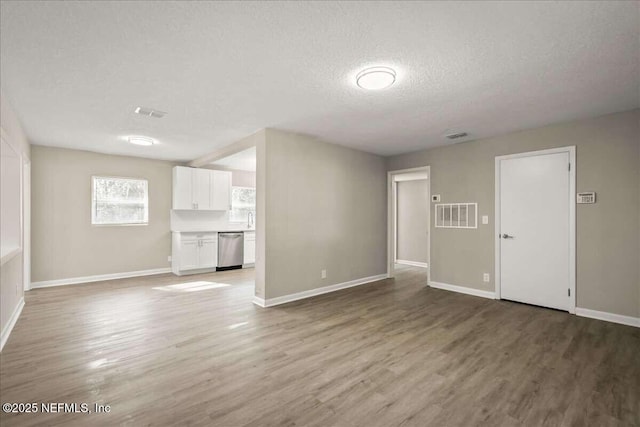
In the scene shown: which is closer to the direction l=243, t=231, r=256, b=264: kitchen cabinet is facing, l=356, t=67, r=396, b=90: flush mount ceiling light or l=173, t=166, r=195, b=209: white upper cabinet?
the flush mount ceiling light

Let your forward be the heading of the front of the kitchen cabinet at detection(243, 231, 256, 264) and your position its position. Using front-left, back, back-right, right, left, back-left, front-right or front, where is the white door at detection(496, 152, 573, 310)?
front-left

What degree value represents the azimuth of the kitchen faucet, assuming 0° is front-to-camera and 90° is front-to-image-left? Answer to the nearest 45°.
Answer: approximately 0°

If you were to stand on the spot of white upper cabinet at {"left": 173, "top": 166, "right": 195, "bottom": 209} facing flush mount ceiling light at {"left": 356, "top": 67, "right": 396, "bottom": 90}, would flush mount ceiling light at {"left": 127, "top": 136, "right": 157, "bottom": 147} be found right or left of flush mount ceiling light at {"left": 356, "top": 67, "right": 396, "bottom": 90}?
right

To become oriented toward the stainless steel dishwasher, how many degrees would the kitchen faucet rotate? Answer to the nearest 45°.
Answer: approximately 45° to its right

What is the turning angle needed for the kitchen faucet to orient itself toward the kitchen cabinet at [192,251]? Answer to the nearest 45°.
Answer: approximately 45° to its right

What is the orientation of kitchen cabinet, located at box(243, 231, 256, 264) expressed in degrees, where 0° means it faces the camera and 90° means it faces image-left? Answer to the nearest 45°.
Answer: approximately 0°

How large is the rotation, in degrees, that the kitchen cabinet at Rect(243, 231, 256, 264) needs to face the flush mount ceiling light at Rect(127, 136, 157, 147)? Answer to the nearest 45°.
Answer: approximately 45° to its right

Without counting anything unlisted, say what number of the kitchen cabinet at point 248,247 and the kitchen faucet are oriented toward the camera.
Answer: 2
